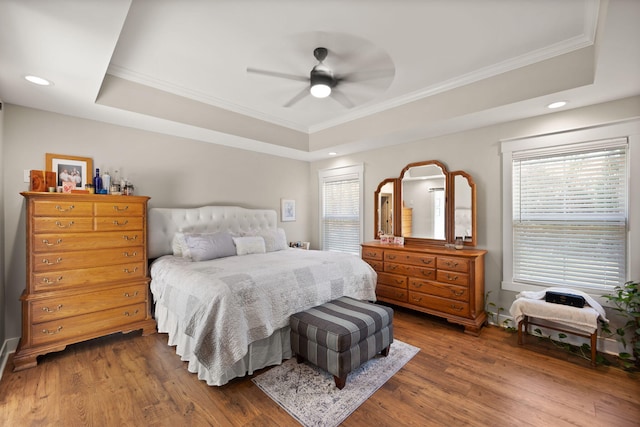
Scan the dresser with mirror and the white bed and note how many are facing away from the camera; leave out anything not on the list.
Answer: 0

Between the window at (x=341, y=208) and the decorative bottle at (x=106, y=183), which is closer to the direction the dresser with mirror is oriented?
the decorative bottle

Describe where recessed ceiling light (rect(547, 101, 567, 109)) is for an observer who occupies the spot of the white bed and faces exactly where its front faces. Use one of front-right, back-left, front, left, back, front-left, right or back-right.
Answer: front-left

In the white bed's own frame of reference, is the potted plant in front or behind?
in front

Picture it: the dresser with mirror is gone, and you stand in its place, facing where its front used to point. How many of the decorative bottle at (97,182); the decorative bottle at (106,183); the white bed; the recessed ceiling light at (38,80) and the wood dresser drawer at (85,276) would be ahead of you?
5

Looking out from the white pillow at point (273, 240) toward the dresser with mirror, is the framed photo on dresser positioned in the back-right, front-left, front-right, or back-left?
back-right

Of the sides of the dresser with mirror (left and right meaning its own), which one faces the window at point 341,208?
right

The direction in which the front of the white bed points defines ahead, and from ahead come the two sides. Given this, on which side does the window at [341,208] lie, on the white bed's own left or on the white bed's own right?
on the white bed's own left

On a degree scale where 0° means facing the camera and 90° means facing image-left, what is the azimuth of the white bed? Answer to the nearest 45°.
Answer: approximately 315°
